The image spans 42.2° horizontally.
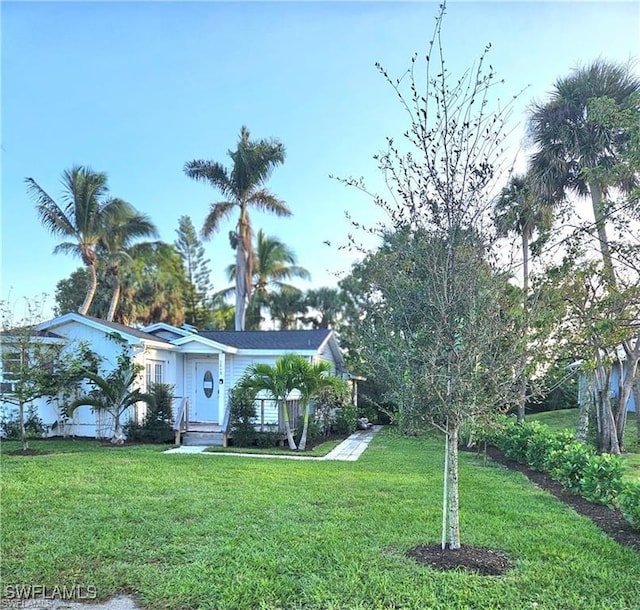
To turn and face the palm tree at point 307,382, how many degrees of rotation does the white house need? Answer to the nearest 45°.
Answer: approximately 45° to its left

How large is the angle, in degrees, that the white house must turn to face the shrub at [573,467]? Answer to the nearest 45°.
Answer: approximately 45° to its left

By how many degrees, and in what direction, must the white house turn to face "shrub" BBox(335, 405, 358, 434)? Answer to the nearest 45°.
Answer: approximately 90° to its left

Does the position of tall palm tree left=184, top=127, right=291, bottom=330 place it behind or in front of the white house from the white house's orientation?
behind

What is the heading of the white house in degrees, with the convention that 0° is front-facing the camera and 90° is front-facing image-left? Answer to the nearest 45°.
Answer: approximately 0°

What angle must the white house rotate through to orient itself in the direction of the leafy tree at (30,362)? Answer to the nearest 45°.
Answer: approximately 45° to its right

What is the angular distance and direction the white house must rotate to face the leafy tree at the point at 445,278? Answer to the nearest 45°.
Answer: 0° — it already faces it

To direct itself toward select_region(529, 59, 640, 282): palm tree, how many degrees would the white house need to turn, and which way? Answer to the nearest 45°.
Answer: approximately 45° to its left

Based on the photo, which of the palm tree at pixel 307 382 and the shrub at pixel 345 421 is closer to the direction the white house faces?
the palm tree

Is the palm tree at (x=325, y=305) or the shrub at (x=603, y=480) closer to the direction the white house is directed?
the shrub
